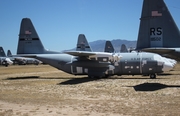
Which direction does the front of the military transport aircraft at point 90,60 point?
to the viewer's right

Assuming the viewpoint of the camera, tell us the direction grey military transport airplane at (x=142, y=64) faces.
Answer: facing to the right of the viewer

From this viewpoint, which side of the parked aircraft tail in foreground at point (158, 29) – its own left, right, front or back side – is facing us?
right
